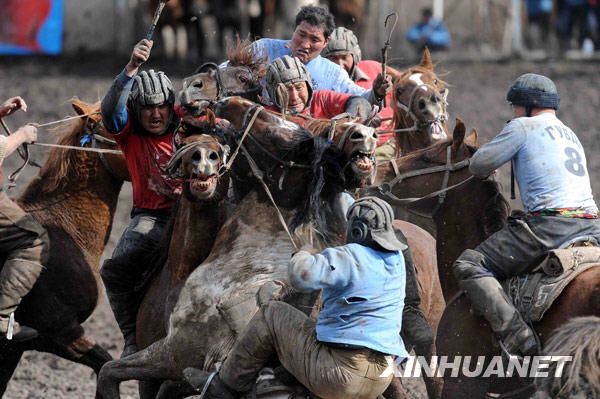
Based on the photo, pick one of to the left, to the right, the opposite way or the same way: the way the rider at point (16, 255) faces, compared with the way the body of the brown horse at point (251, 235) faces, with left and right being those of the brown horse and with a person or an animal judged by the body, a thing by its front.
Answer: the opposite way

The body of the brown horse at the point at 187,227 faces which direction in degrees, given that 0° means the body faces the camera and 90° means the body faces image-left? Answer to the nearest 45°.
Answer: approximately 0°

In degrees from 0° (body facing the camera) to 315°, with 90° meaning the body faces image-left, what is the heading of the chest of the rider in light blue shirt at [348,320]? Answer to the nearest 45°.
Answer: approximately 135°

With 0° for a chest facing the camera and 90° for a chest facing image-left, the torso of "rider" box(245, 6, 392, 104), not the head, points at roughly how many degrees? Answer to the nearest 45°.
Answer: approximately 45°
